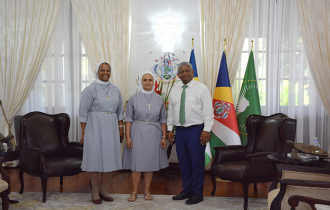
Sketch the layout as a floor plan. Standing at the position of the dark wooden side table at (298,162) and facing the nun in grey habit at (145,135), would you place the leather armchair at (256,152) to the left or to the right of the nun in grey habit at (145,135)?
right

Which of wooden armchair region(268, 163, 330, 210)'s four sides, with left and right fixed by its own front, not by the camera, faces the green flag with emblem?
right

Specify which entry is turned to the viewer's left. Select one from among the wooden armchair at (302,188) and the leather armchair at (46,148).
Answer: the wooden armchair at (302,188)

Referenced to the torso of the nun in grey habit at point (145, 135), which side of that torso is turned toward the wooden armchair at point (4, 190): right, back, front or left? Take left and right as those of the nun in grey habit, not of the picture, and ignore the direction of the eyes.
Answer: right

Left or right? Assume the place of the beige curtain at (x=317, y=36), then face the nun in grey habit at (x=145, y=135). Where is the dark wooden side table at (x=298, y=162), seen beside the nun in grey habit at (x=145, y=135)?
left

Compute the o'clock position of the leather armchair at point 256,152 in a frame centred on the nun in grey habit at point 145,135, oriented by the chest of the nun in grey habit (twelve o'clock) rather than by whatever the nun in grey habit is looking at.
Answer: The leather armchair is roughly at 9 o'clock from the nun in grey habit.

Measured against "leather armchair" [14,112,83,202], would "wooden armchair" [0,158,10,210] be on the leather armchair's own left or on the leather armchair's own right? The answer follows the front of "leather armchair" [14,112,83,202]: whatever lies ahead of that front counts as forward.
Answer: on the leather armchair's own right

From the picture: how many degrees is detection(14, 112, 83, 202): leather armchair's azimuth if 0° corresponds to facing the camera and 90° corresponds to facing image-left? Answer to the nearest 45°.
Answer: approximately 315°

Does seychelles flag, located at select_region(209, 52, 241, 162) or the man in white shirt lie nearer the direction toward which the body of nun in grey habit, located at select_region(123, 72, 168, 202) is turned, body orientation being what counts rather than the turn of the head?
the man in white shirt

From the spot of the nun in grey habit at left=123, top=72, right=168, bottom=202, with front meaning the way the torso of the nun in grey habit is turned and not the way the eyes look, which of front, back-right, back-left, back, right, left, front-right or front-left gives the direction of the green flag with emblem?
back-left

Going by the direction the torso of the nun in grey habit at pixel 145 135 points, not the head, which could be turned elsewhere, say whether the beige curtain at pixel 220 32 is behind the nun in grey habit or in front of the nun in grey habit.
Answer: behind

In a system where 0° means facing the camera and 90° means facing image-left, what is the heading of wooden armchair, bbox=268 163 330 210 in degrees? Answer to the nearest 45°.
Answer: approximately 90°
